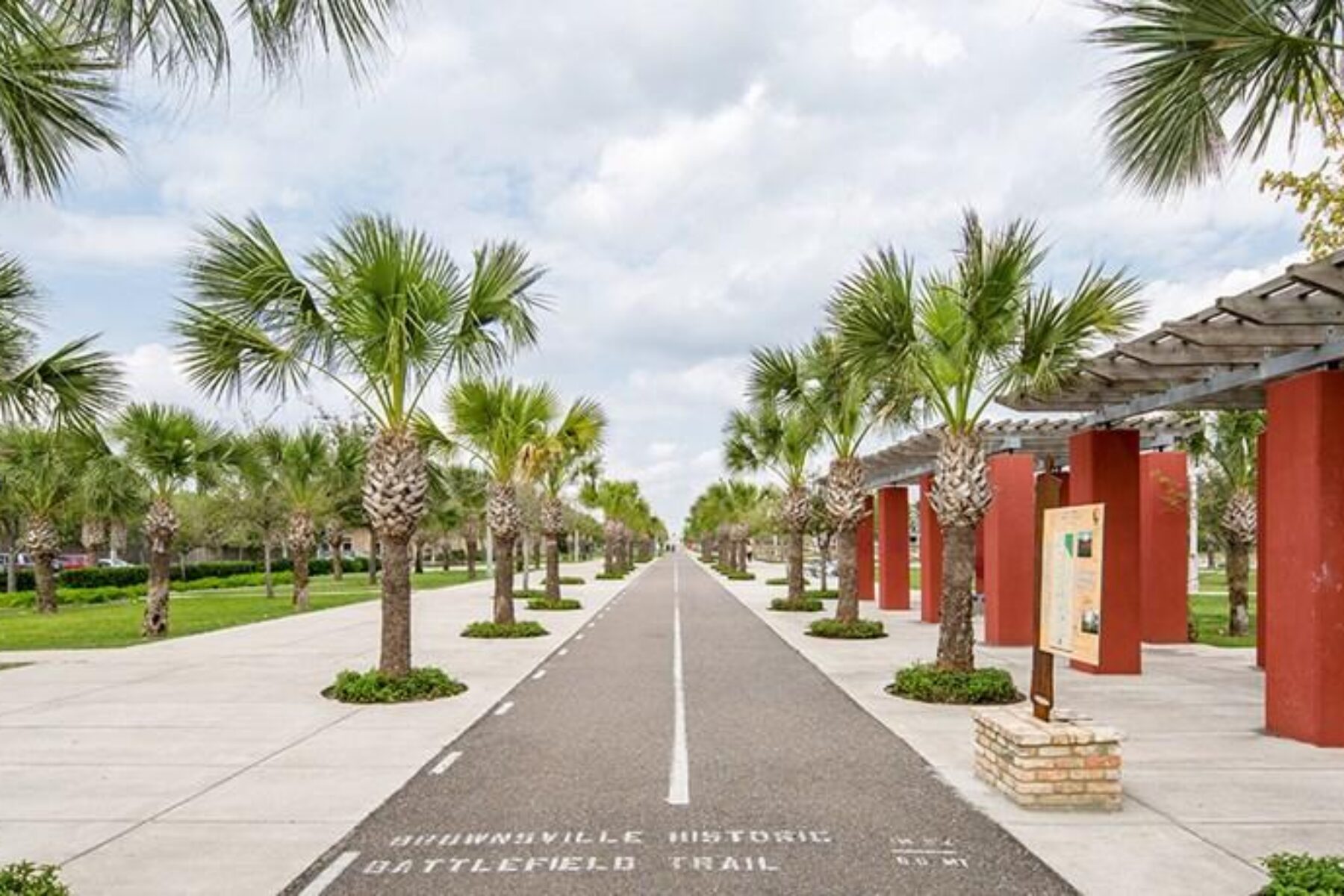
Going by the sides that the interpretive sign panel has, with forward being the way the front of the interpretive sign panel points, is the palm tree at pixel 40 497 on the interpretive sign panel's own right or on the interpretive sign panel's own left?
on the interpretive sign panel's own right

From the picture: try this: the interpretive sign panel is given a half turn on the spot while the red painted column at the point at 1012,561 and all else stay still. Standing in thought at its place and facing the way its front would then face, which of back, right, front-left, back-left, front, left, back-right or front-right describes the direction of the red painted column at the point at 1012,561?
front-left

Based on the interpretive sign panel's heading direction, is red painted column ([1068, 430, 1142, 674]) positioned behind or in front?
behind

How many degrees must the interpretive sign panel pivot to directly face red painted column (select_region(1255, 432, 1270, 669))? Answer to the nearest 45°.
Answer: approximately 135° to its right

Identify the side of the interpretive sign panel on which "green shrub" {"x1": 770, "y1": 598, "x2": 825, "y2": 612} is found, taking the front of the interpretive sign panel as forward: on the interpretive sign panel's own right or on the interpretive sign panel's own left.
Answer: on the interpretive sign panel's own right

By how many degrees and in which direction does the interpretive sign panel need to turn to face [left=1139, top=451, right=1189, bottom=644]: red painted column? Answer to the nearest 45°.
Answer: approximately 135° to its right

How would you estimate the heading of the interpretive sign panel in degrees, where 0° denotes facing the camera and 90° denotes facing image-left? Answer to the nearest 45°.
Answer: approximately 45°

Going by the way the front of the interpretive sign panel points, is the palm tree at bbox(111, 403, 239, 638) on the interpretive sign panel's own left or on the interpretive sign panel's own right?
on the interpretive sign panel's own right

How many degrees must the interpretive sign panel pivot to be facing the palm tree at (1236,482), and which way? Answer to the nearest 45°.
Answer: approximately 135° to its right
